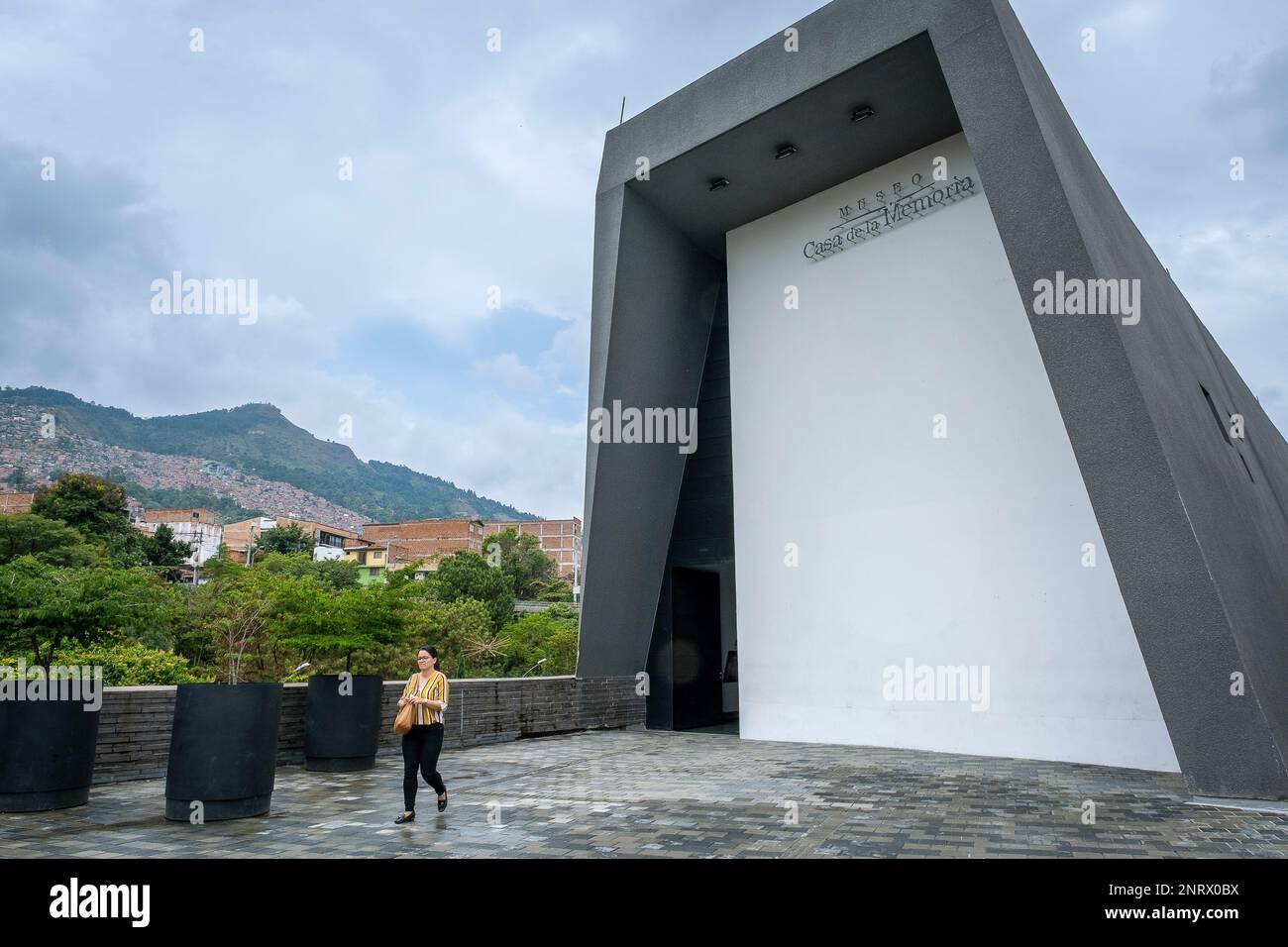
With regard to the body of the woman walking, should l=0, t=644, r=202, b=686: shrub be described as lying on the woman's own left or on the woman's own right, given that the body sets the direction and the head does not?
on the woman's own right

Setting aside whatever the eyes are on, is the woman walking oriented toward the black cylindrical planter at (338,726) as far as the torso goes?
no

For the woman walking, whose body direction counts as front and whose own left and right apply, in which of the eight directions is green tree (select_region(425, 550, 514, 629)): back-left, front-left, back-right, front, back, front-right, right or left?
back-right

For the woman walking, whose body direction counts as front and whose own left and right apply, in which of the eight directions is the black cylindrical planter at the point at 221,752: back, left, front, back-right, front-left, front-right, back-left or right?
front-right

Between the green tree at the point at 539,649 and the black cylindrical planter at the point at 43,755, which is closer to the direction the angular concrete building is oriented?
the black cylindrical planter

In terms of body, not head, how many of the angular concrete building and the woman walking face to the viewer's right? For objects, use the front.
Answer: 0

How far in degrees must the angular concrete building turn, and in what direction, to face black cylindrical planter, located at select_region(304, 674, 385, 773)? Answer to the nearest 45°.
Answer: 0° — it already faces it

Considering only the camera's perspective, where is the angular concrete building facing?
facing the viewer and to the left of the viewer

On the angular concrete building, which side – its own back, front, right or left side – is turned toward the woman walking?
front

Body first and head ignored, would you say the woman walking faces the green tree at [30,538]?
no

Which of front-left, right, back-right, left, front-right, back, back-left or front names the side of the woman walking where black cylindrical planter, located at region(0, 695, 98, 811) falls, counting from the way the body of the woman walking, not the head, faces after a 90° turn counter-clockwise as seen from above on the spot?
back-right

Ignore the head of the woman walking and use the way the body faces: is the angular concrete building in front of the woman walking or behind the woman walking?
behind

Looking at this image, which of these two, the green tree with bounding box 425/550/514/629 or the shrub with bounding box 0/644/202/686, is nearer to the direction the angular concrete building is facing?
the shrub

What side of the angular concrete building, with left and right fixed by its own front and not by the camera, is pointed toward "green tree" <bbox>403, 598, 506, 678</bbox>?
right

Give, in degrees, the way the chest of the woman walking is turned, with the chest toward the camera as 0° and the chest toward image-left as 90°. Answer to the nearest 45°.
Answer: approximately 45°
